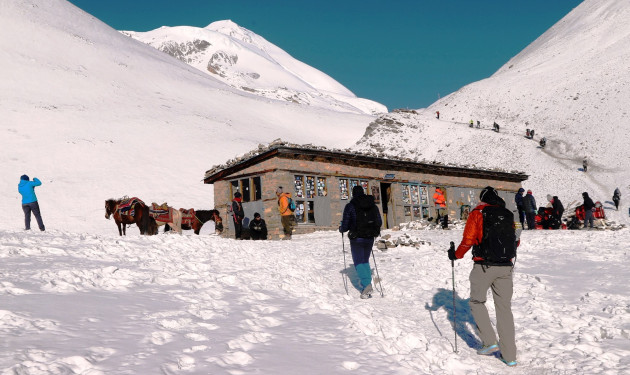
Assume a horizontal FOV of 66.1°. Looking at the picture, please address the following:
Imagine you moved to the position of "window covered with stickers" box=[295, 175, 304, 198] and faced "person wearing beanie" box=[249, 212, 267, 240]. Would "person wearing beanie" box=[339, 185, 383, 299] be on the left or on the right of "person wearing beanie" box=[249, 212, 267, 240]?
left

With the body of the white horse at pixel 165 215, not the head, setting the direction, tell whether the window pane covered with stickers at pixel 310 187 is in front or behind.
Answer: behind

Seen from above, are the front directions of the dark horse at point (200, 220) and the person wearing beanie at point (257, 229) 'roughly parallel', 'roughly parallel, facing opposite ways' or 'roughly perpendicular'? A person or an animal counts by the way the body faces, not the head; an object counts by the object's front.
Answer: roughly perpendicular

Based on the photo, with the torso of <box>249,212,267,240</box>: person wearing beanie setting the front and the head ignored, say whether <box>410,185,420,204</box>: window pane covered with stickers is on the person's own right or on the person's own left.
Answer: on the person's own left

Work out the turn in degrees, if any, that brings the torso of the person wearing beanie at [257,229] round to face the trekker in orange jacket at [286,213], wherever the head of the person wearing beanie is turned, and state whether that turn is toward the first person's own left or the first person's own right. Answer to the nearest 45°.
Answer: approximately 45° to the first person's own left

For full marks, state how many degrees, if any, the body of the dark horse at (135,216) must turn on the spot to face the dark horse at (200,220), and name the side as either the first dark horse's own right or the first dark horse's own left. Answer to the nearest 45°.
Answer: approximately 135° to the first dark horse's own right

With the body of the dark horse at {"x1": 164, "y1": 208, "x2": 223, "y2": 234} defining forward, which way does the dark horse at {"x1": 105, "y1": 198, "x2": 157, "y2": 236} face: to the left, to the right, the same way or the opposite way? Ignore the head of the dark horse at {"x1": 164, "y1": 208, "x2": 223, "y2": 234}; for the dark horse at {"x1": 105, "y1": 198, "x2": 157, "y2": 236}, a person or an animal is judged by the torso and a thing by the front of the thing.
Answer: the opposite way

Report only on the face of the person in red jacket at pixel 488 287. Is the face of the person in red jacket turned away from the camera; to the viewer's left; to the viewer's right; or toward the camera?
away from the camera

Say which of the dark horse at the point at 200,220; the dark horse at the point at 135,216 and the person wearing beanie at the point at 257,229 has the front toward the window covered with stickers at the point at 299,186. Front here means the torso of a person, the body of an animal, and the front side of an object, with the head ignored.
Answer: the dark horse at the point at 200,220

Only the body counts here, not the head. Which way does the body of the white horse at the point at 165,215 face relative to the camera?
to the viewer's left

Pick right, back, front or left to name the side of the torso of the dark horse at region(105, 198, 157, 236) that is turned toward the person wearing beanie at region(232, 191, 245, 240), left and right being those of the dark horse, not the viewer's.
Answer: back

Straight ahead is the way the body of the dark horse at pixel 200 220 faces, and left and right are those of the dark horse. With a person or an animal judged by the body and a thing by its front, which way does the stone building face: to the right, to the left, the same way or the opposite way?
to the right

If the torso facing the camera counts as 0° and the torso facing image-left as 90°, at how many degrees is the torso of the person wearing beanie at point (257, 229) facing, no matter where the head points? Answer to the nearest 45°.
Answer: approximately 0°
